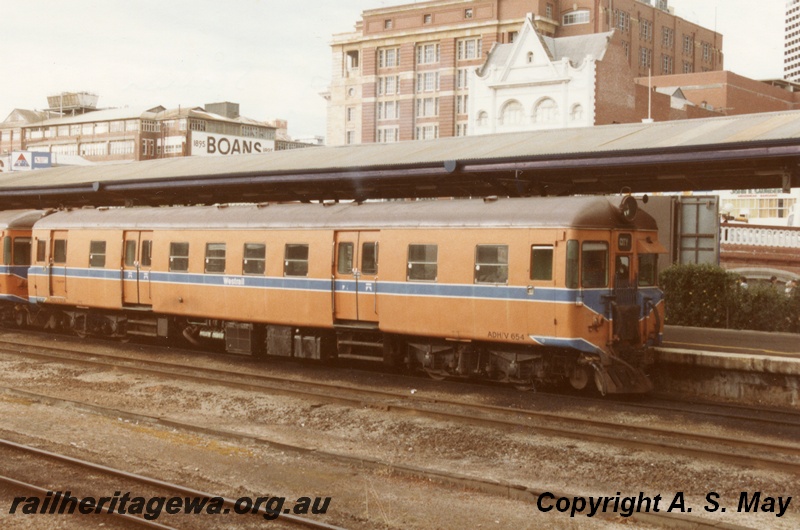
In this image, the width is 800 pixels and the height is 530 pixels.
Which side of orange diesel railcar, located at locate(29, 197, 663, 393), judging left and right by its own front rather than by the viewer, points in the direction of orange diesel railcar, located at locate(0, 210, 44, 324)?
back

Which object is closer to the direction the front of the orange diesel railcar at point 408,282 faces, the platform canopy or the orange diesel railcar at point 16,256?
the platform canopy

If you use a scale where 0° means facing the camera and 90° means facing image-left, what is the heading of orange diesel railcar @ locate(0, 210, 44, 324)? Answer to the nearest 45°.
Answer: approximately 315°

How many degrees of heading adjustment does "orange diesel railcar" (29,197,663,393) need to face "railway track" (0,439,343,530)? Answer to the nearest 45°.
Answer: approximately 90° to its right

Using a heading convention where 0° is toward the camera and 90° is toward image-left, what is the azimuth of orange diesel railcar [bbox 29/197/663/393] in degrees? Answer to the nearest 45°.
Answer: approximately 315°

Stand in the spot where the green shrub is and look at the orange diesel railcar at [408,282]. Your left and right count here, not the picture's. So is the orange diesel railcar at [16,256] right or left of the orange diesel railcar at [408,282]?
right

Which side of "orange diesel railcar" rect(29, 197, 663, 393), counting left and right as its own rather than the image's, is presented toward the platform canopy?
left

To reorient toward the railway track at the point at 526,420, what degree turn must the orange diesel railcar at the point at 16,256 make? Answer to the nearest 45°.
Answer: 0° — it already faces it
